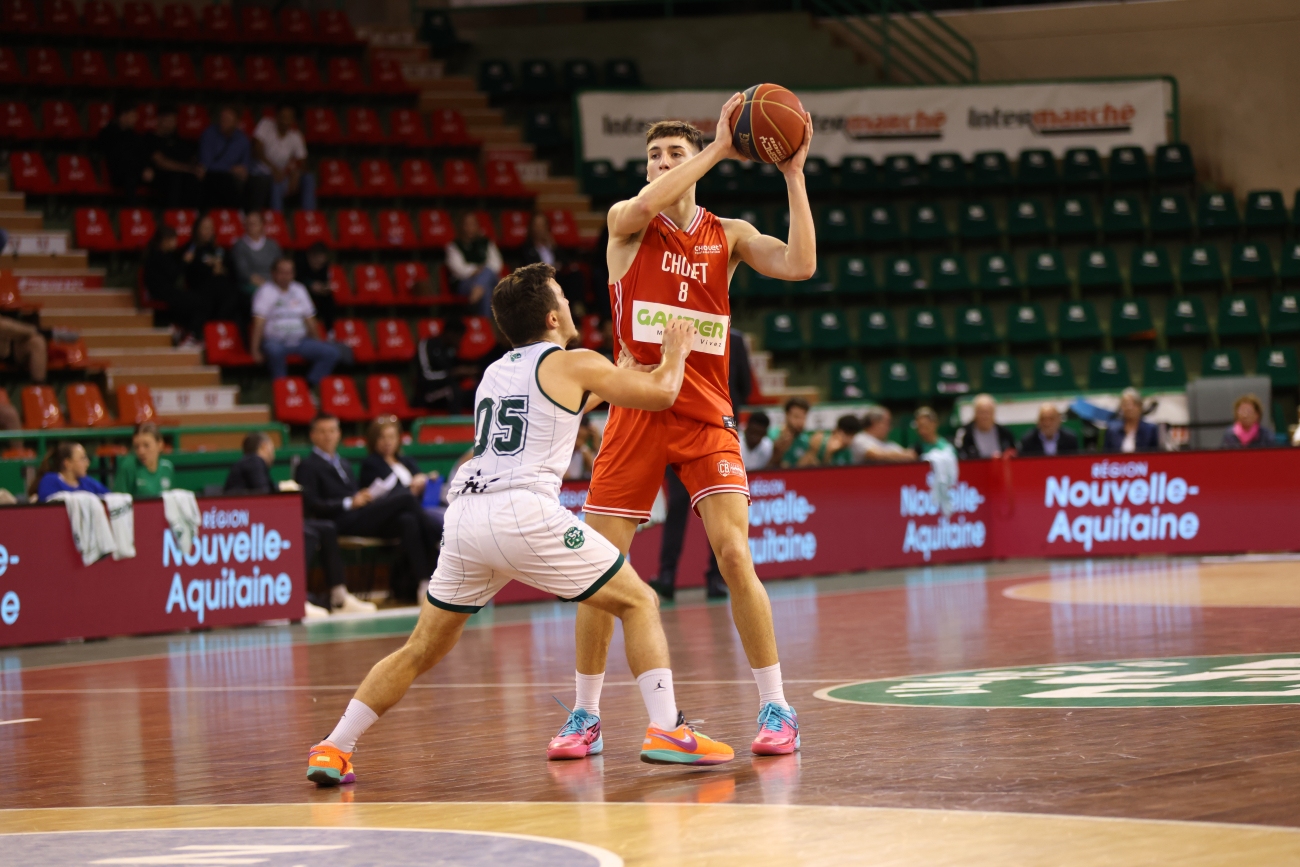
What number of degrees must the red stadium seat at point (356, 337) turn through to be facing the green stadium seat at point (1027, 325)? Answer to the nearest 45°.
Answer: approximately 45° to its left

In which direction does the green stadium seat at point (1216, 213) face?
toward the camera

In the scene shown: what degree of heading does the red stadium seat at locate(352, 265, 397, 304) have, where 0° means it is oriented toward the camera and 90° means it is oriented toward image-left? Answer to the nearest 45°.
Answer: approximately 315°

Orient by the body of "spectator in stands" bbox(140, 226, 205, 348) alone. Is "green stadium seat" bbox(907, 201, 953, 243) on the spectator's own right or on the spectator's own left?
on the spectator's own left

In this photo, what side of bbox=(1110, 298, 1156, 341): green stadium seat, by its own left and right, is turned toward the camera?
front

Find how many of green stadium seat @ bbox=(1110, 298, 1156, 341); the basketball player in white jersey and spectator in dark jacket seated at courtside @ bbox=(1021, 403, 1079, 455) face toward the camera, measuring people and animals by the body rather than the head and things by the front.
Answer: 2

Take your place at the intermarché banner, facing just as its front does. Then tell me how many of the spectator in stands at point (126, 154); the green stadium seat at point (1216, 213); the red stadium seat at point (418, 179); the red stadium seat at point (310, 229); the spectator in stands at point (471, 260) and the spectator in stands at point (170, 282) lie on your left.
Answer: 1

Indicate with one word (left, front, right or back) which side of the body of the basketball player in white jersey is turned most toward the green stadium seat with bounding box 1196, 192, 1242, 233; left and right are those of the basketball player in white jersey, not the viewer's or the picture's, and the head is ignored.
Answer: front

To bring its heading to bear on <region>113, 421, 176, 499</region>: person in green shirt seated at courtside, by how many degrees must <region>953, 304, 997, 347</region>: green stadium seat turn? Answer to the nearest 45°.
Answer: approximately 45° to its right

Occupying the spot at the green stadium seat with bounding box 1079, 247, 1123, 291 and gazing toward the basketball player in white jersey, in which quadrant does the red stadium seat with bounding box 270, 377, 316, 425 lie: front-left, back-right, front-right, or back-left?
front-right
